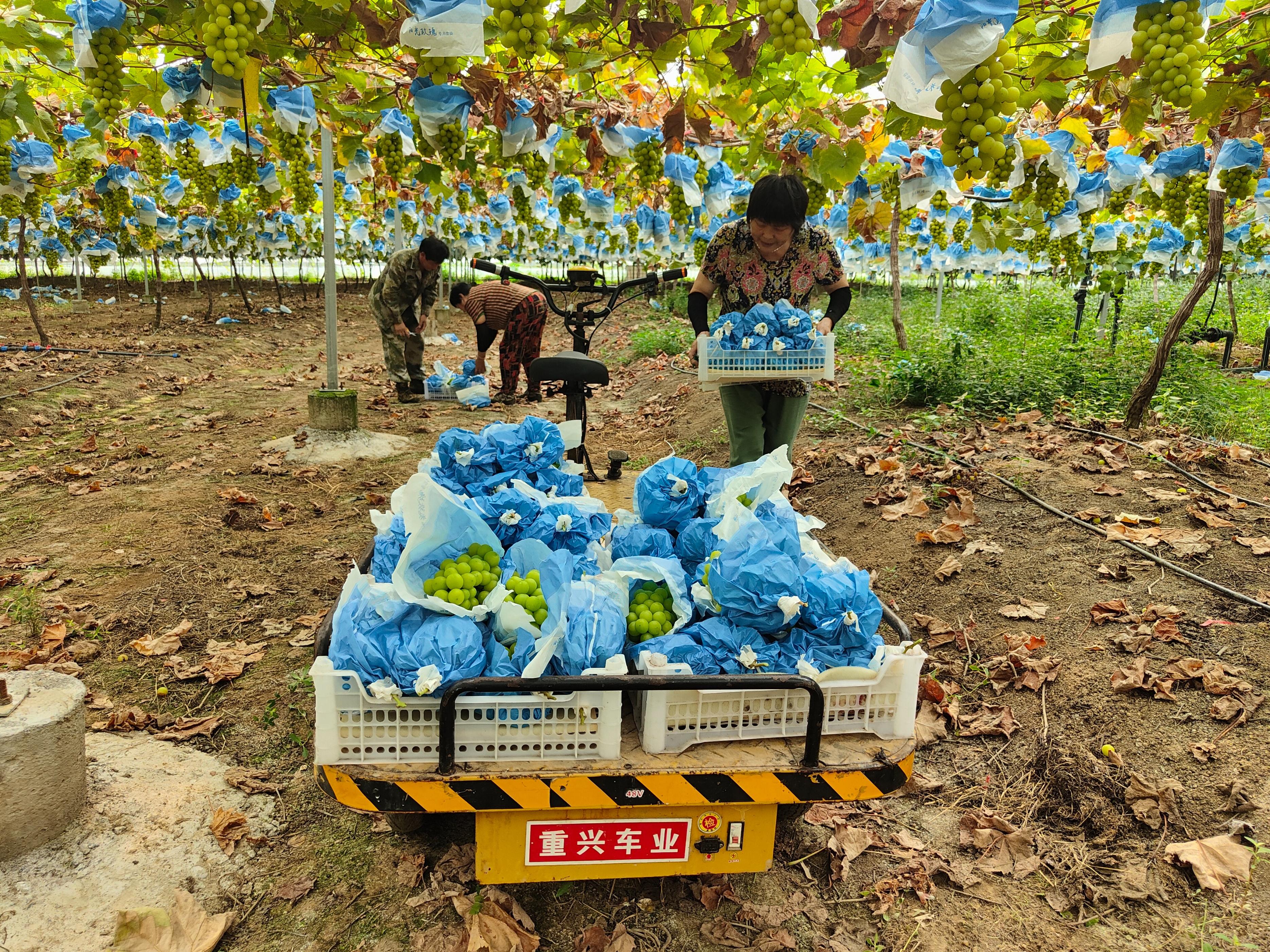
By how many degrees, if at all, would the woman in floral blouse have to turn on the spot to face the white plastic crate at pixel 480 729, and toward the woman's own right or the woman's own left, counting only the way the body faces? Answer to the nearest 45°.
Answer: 0° — they already face it

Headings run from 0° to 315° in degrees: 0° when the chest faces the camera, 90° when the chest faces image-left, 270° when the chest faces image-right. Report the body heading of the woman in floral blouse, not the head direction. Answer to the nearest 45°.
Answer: approximately 0°

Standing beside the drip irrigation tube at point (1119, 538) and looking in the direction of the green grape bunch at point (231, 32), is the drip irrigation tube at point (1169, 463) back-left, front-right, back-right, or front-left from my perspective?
back-right

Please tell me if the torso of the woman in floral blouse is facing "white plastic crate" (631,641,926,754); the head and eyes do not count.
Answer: yes

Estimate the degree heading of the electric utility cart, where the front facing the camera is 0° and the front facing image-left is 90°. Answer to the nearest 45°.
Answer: approximately 180°

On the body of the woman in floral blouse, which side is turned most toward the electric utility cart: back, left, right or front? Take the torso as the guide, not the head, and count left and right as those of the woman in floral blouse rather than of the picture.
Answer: front

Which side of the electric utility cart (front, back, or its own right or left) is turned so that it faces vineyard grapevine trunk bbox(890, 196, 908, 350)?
front

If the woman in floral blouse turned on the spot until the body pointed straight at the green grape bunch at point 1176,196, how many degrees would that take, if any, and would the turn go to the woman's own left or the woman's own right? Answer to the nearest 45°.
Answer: approximately 135° to the woman's own left

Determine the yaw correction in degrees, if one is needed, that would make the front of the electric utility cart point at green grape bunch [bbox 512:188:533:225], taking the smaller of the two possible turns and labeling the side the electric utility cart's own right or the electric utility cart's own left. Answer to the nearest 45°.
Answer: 0° — it already faces it

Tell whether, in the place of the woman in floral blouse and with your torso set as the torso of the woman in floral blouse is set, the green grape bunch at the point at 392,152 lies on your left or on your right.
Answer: on your right

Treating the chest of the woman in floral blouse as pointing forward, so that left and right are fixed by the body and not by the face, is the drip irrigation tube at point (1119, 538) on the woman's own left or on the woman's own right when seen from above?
on the woman's own left

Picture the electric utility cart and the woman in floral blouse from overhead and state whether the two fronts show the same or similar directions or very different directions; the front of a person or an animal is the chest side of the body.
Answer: very different directions

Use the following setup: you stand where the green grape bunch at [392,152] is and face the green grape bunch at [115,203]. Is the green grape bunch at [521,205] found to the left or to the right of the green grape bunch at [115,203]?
right

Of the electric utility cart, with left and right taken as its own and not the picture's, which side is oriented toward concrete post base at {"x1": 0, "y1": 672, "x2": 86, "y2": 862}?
left
